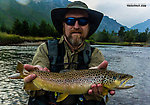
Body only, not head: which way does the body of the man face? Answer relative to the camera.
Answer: toward the camera

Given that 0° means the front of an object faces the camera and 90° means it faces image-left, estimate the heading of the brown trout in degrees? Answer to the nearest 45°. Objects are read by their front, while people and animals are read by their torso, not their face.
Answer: approximately 270°
